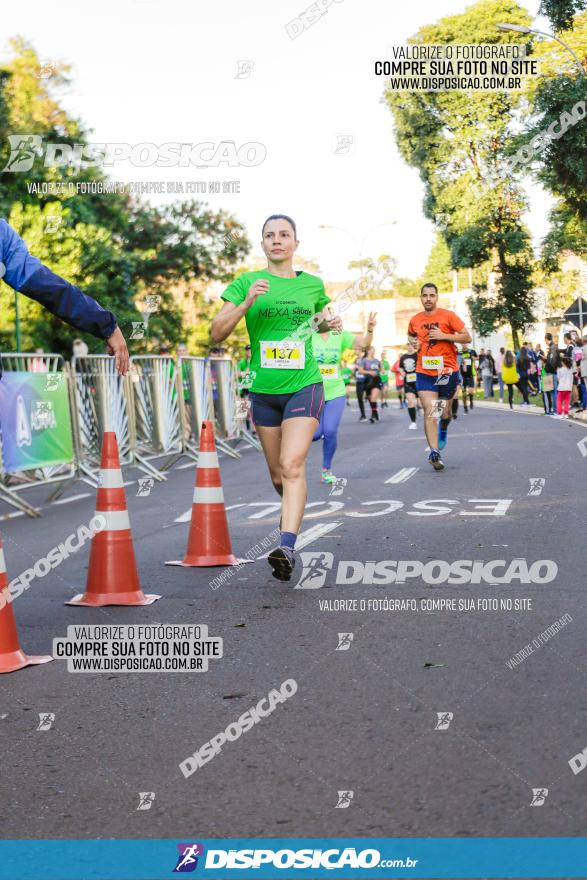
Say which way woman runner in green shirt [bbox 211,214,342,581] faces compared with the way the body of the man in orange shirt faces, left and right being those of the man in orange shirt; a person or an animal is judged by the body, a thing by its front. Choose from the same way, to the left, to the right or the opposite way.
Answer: the same way

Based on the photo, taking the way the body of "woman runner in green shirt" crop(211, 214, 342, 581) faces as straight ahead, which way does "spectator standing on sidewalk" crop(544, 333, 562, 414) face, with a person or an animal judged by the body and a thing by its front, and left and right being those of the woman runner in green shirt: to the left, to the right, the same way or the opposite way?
to the right

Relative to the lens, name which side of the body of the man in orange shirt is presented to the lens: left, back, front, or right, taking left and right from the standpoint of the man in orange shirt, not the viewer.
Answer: front

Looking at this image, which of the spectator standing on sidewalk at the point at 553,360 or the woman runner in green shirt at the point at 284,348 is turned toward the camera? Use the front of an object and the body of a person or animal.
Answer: the woman runner in green shirt

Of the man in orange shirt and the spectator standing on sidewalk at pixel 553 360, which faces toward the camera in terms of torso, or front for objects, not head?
the man in orange shirt

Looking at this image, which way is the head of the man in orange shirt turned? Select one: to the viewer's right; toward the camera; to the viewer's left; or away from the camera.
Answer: toward the camera

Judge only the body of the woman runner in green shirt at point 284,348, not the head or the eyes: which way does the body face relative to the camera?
toward the camera

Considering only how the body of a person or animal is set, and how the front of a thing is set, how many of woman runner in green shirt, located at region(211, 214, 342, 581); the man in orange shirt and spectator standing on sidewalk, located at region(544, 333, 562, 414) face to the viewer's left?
1

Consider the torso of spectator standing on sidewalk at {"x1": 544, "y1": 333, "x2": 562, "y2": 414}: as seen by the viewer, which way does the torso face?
to the viewer's left

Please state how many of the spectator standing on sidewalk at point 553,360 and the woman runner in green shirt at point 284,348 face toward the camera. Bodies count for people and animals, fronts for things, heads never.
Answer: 1

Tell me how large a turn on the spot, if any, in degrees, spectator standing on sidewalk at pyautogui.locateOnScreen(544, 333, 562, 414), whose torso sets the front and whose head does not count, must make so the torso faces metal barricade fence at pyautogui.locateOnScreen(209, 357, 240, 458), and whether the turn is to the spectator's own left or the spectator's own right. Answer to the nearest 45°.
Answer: approximately 45° to the spectator's own left

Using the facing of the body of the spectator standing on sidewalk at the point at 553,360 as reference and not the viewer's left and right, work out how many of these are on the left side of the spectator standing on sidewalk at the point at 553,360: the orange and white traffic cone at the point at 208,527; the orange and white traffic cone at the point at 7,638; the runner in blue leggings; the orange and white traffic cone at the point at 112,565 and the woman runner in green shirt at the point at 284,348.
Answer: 5

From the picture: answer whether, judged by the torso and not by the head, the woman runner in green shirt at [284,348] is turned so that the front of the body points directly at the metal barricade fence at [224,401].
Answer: no

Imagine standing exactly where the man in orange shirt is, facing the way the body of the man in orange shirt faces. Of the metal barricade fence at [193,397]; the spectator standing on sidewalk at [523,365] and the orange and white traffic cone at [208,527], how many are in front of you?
1

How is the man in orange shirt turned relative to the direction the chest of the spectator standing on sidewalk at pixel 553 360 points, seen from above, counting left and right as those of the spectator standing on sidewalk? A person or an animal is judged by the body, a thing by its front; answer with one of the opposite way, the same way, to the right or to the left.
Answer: to the left

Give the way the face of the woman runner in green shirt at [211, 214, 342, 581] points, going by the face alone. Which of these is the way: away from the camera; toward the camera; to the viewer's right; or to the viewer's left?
toward the camera
